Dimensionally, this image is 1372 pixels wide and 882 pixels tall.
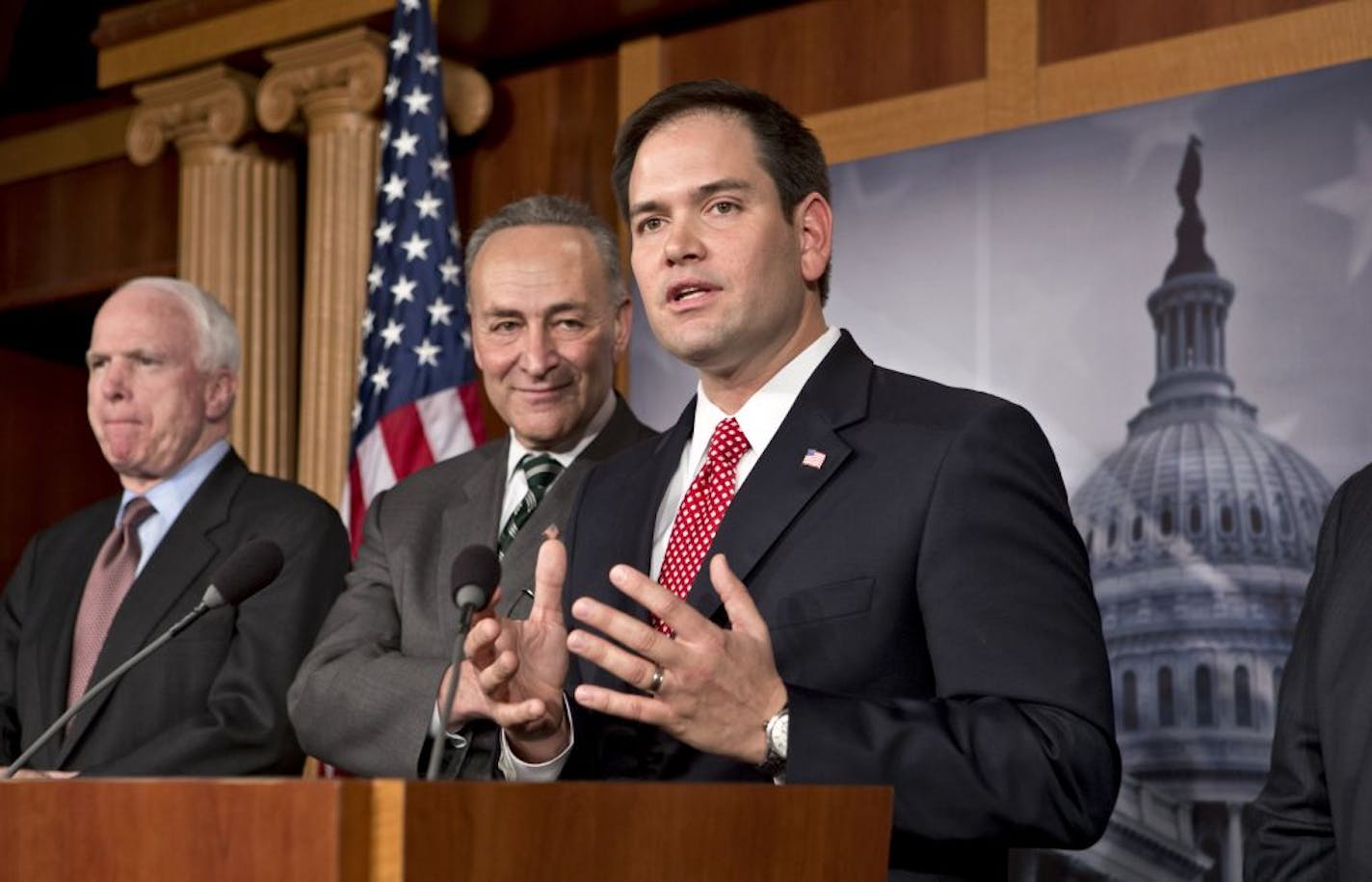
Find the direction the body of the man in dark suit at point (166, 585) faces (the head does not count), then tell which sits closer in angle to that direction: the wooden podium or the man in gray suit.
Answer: the wooden podium

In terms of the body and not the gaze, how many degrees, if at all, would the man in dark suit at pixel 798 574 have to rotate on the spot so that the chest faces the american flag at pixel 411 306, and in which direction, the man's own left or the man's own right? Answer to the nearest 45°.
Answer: approximately 135° to the man's own right

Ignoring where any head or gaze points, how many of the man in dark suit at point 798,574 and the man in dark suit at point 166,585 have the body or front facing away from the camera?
0

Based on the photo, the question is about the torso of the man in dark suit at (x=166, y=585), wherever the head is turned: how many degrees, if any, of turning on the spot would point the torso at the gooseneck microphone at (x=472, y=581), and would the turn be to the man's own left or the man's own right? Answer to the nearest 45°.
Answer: approximately 45° to the man's own left

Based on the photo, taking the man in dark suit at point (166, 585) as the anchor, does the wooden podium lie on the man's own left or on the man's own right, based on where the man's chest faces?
on the man's own left

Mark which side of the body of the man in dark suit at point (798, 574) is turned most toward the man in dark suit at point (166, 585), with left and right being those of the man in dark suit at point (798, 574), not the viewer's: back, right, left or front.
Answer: right

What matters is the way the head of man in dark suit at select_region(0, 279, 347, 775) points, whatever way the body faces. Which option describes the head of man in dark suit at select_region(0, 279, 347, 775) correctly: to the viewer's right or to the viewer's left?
to the viewer's left

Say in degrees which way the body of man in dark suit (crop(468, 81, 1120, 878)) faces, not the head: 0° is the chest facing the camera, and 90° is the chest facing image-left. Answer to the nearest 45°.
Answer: approximately 45°

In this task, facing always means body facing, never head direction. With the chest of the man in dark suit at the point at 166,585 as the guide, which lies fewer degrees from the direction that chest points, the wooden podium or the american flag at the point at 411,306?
the wooden podium

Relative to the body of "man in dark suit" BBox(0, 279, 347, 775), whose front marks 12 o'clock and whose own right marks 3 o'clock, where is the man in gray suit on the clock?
The man in gray suit is roughly at 9 o'clock from the man in dark suit.
